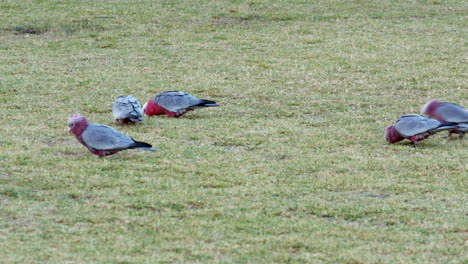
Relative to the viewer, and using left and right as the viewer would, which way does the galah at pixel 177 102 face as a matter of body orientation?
facing to the left of the viewer

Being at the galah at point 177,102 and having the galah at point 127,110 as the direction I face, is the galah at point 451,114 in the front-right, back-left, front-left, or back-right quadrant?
back-left

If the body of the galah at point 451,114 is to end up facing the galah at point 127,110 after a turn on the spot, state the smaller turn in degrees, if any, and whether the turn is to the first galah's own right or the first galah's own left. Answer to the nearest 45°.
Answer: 0° — it already faces it

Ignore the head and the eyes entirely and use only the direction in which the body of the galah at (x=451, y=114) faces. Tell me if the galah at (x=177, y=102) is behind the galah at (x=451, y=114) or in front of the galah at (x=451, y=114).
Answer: in front

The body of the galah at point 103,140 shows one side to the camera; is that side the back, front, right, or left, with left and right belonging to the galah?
left

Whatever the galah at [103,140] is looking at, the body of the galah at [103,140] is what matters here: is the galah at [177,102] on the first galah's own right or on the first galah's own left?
on the first galah's own right

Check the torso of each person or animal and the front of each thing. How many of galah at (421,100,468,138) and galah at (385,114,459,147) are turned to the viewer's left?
2

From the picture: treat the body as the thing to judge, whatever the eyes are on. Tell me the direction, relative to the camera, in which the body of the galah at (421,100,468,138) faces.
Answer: to the viewer's left

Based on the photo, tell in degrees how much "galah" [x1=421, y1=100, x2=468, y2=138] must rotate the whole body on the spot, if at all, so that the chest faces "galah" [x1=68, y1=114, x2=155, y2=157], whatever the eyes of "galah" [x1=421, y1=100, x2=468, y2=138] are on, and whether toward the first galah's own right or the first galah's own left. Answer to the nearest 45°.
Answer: approximately 45° to the first galah's own left

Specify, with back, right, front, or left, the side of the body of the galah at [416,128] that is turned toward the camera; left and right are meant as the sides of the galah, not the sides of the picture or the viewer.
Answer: left

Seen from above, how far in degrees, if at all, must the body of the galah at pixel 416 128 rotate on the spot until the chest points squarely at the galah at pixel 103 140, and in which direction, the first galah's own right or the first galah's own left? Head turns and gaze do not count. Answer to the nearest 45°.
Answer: approximately 45° to the first galah's own left

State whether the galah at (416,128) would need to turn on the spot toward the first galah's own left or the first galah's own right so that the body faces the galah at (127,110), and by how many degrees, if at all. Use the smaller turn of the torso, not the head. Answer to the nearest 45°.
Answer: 0° — it already faces it

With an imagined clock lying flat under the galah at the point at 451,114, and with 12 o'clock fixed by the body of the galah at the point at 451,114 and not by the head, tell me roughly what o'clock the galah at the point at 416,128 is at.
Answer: the galah at the point at 416,128 is roughly at 10 o'clock from the galah at the point at 451,114.

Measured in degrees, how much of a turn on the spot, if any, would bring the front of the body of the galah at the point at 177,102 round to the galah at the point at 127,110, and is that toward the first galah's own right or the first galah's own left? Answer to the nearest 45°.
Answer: approximately 45° to the first galah's own left

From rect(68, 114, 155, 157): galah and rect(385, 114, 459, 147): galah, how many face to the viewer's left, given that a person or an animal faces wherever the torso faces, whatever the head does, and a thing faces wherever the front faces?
2

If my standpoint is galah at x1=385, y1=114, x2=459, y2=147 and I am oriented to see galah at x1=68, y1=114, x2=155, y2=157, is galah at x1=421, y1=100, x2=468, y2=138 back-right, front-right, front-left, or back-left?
back-right

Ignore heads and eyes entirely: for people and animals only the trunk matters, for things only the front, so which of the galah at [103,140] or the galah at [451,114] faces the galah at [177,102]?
the galah at [451,114]
